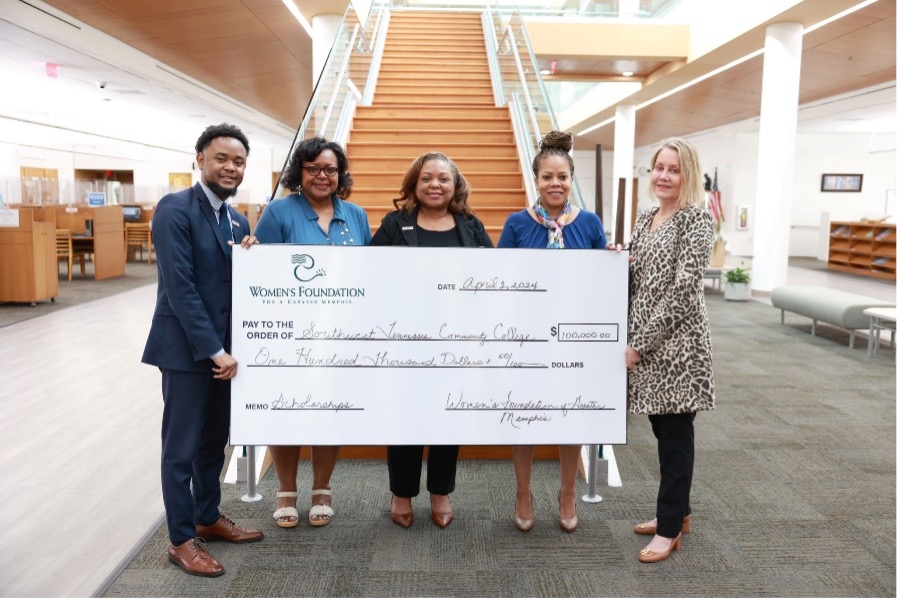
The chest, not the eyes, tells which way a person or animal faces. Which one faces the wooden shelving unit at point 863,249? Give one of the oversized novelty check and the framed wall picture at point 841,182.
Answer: the framed wall picture

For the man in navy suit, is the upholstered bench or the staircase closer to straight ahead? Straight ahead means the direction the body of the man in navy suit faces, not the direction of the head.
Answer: the upholstered bench

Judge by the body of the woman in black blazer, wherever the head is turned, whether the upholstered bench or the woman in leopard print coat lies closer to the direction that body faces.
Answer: the woman in leopard print coat
